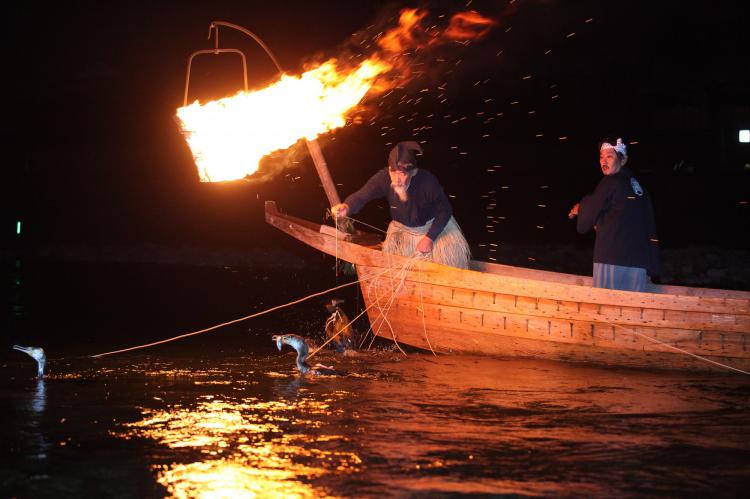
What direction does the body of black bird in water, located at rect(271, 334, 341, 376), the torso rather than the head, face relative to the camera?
to the viewer's left

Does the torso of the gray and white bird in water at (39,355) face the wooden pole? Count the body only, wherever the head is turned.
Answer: no

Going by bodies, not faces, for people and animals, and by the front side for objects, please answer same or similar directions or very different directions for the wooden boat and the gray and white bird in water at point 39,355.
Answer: same or similar directions

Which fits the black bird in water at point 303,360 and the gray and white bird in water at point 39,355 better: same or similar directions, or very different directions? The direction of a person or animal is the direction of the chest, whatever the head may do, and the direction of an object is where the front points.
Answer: same or similar directions

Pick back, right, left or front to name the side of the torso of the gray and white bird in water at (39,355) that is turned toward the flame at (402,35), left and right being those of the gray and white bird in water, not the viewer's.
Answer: back

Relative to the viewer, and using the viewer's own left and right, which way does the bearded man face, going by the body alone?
facing the viewer and to the left of the viewer

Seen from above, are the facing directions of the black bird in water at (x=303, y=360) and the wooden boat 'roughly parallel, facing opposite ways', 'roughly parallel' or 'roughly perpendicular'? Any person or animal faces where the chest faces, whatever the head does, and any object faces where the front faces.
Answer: roughly parallel

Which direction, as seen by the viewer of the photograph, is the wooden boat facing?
facing to the left of the viewer

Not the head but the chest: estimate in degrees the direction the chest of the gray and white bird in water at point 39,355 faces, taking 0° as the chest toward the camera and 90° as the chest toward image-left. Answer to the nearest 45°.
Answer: approximately 90°

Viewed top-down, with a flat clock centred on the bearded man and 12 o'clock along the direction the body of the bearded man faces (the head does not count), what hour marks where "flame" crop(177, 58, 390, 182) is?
The flame is roughly at 2 o'clock from the bearded man.

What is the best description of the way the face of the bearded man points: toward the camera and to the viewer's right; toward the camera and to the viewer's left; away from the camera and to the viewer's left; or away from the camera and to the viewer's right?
toward the camera and to the viewer's left

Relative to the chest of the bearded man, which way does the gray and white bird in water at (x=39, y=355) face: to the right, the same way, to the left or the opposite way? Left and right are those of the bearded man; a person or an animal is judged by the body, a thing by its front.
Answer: the same way

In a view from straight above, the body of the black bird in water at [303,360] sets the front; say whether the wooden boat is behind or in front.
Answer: behind

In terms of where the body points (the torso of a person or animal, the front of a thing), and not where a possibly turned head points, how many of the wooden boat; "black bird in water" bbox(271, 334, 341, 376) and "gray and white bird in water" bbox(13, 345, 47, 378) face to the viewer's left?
3
